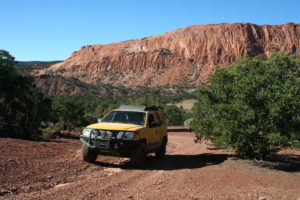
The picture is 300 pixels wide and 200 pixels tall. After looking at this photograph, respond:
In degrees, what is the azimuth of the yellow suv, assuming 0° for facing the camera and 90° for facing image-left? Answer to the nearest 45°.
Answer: approximately 45°

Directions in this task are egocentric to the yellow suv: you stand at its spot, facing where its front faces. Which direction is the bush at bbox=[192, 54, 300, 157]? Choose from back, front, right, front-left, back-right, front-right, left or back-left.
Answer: back-left

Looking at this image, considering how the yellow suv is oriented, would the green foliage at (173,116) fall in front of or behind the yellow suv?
behind

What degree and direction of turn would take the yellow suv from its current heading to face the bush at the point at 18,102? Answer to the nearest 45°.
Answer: approximately 90° to its right

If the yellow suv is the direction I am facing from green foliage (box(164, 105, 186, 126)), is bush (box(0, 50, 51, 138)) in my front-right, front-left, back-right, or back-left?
front-right

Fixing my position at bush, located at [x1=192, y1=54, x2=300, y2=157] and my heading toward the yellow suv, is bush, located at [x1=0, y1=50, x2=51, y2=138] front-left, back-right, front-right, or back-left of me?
front-right

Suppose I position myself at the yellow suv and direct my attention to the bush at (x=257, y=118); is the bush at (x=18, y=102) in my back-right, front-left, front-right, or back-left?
back-left
